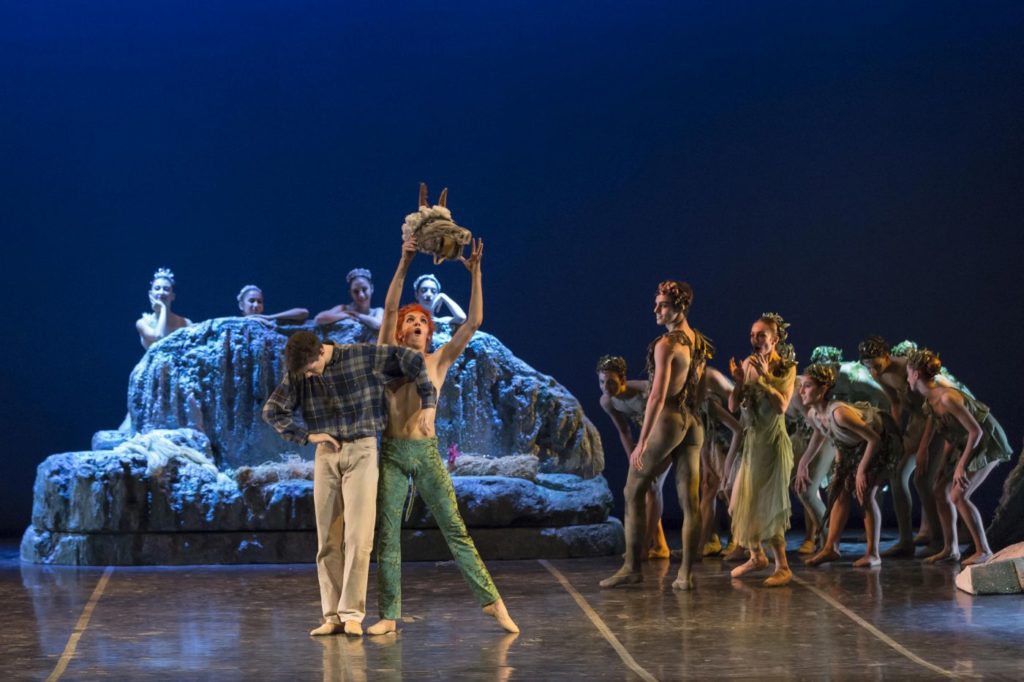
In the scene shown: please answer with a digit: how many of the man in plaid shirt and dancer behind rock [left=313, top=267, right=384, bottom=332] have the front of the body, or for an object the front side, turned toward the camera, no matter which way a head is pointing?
2

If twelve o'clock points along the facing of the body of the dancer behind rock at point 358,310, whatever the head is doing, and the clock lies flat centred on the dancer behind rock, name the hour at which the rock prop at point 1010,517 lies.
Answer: The rock prop is roughly at 10 o'clock from the dancer behind rock.

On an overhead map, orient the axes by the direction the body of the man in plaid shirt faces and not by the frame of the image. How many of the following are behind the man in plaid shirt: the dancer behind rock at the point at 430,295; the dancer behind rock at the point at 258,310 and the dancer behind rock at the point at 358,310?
3

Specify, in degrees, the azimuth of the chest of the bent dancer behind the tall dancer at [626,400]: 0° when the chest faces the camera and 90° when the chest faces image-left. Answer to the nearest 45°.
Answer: approximately 45°

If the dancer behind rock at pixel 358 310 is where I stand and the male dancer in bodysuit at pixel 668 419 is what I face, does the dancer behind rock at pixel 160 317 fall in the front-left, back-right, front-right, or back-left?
back-right

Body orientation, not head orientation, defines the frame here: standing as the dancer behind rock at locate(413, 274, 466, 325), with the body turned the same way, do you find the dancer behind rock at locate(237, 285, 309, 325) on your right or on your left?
on your right

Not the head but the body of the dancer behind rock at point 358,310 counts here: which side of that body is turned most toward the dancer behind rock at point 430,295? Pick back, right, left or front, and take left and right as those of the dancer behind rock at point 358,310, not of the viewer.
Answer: left

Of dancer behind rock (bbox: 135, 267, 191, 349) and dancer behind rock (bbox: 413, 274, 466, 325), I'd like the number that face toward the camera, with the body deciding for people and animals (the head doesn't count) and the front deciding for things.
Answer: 2

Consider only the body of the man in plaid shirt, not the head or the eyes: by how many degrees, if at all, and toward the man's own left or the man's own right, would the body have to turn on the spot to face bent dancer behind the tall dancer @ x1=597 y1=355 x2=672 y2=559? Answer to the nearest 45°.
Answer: approximately 135° to the man's own left

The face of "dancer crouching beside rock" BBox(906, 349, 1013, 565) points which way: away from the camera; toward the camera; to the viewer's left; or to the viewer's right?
to the viewer's left

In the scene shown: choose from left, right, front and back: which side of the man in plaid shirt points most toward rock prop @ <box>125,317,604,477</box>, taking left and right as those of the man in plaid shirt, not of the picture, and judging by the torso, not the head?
back

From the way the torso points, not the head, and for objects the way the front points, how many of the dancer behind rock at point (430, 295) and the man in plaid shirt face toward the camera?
2

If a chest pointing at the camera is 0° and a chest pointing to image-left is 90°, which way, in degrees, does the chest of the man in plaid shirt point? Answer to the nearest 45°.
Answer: approximately 0°

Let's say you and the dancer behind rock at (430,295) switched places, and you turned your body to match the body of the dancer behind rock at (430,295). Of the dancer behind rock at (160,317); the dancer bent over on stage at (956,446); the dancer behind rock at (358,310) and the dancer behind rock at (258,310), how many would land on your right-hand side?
3

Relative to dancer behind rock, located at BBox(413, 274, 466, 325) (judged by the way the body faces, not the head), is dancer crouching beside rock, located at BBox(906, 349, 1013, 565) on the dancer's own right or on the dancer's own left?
on the dancer's own left
